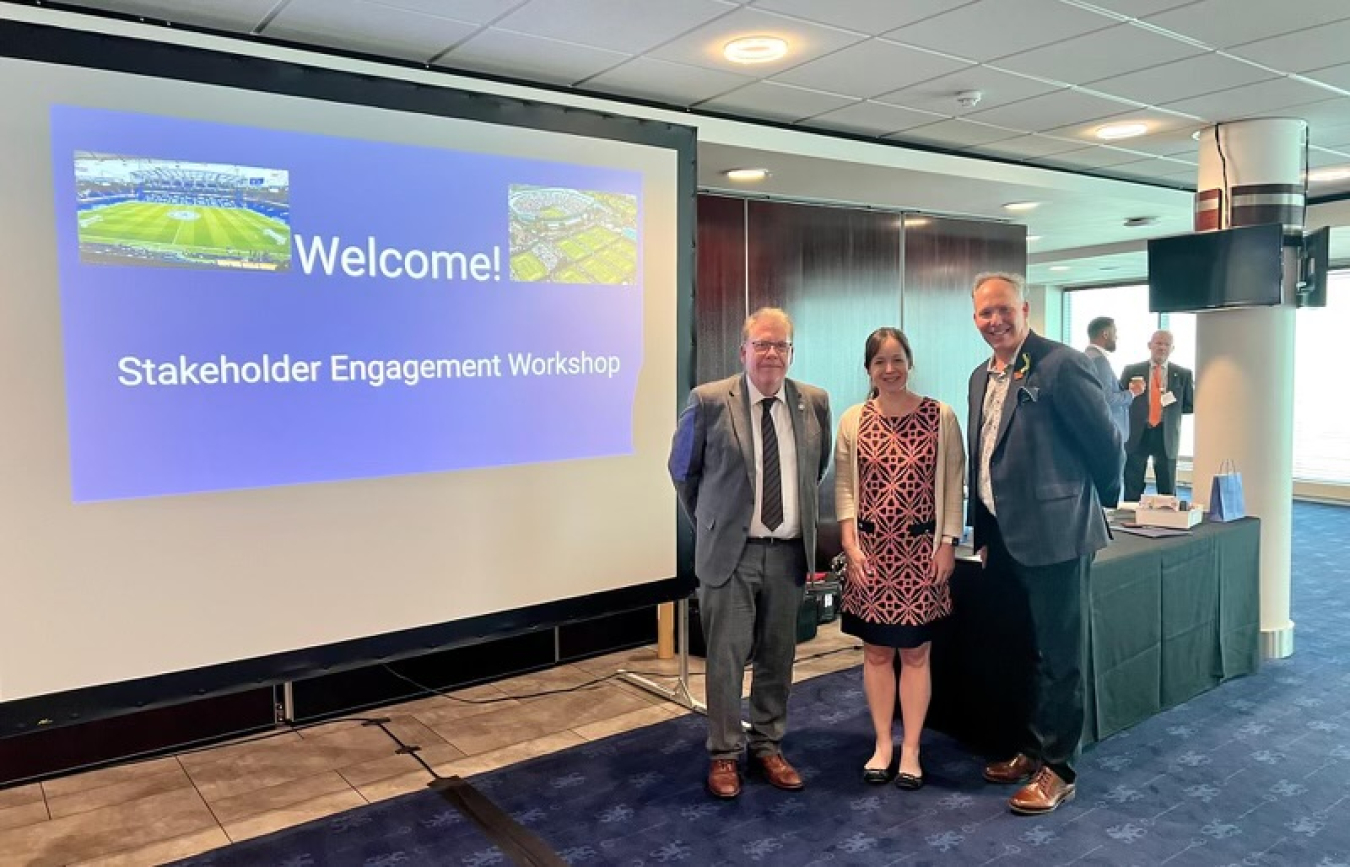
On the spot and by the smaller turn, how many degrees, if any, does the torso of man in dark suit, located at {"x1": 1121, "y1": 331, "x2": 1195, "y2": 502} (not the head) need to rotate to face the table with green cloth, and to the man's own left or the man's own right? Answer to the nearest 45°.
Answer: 0° — they already face it

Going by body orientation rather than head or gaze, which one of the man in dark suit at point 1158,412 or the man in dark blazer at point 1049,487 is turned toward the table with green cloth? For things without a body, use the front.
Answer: the man in dark suit

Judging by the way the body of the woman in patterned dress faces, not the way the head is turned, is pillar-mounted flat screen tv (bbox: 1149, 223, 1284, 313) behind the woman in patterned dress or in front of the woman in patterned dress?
behind

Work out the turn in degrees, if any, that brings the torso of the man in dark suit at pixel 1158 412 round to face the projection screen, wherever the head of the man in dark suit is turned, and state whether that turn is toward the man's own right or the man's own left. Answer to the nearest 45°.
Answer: approximately 45° to the man's own right

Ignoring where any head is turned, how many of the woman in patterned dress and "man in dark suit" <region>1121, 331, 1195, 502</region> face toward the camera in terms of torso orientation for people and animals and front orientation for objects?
2

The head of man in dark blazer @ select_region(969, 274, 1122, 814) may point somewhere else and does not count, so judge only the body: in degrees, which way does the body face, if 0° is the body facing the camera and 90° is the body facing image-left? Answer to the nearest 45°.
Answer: approximately 45°

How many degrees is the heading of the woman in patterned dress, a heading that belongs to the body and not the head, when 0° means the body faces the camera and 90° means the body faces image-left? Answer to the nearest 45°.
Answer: approximately 0°

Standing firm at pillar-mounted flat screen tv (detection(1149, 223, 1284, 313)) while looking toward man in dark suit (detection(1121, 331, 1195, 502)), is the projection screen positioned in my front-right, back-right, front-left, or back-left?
back-left

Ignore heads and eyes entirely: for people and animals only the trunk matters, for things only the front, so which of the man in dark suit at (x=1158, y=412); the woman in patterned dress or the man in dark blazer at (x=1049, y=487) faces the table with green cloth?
the man in dark suit

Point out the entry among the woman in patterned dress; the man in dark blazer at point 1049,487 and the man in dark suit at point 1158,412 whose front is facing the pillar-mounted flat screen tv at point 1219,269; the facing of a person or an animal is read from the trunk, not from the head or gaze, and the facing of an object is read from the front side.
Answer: the man in dark suit
